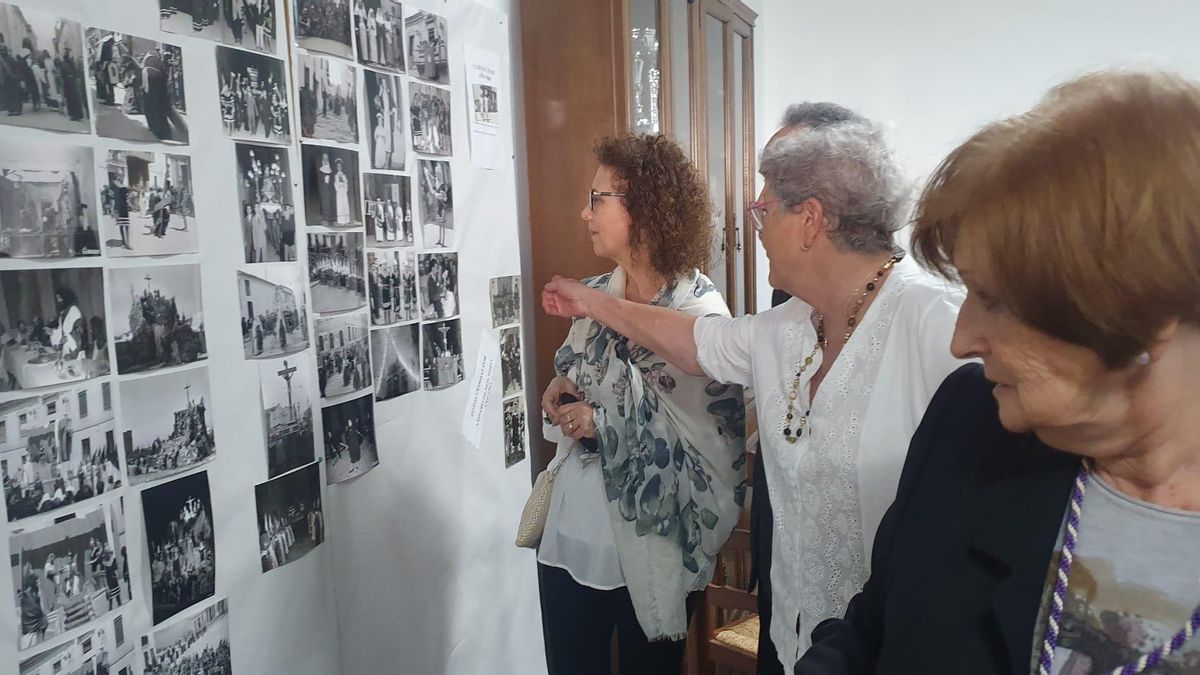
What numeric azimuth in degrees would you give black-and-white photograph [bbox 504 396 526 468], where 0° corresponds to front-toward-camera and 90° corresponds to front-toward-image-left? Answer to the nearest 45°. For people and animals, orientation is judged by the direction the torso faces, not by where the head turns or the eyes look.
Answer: approximately 315°

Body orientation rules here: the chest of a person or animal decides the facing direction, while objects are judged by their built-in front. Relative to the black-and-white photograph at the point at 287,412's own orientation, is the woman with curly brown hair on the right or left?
on its left

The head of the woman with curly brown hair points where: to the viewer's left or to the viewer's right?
to the viewer's left

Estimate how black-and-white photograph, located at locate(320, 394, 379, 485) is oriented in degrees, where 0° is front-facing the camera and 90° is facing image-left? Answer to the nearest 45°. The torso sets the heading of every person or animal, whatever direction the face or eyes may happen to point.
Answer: approximately 315°

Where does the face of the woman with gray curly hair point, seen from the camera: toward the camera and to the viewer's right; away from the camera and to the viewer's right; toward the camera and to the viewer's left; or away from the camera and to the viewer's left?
away from the camera and to the viewer's left

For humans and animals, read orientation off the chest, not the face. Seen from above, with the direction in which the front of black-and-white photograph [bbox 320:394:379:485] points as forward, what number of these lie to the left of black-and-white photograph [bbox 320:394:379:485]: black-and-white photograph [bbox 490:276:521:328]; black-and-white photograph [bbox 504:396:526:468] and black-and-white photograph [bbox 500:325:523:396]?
3
